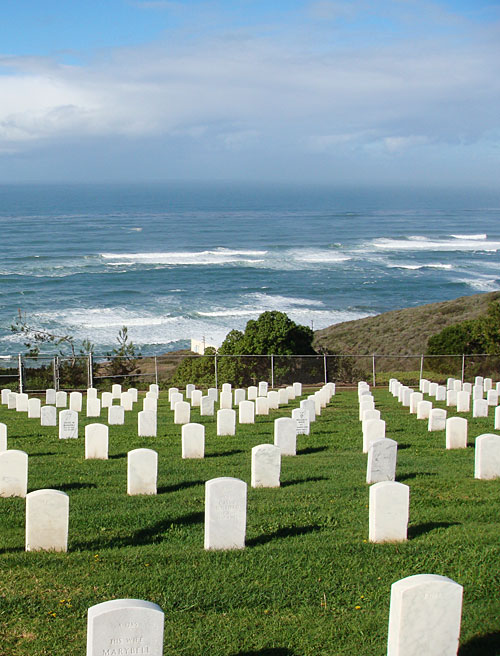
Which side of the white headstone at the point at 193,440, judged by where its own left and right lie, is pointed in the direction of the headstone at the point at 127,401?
back

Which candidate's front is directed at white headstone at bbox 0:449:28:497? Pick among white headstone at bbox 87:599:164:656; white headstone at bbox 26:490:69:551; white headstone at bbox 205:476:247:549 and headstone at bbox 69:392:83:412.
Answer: the headstone

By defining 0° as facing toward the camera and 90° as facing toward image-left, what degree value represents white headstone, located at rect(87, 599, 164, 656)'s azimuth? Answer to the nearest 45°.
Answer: approximately 0°

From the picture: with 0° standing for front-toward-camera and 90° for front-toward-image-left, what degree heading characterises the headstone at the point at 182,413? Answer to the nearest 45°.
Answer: approximately 0°

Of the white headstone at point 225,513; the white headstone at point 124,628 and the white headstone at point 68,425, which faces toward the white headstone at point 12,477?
the white headstone at point 68,425

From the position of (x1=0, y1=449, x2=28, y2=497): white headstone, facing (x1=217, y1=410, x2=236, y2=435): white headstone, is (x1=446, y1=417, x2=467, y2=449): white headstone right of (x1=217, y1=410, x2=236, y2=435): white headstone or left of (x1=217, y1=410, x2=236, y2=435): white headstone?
right
